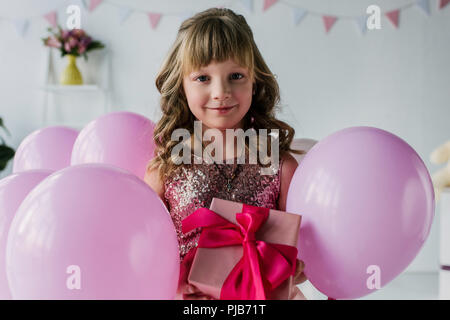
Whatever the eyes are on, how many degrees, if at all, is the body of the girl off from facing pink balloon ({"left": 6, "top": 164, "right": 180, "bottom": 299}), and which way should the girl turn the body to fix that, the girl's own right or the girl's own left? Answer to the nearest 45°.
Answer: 0° — they already face it

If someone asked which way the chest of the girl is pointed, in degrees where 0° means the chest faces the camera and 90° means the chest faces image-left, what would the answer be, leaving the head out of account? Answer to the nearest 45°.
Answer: approximately 0°

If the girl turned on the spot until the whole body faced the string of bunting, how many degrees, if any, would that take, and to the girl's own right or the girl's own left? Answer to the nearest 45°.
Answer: approximately 180°

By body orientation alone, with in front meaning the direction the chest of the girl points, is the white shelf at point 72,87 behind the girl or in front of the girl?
behind

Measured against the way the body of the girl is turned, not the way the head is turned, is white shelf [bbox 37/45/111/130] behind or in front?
behind

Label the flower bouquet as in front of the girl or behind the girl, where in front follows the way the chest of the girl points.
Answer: behind
